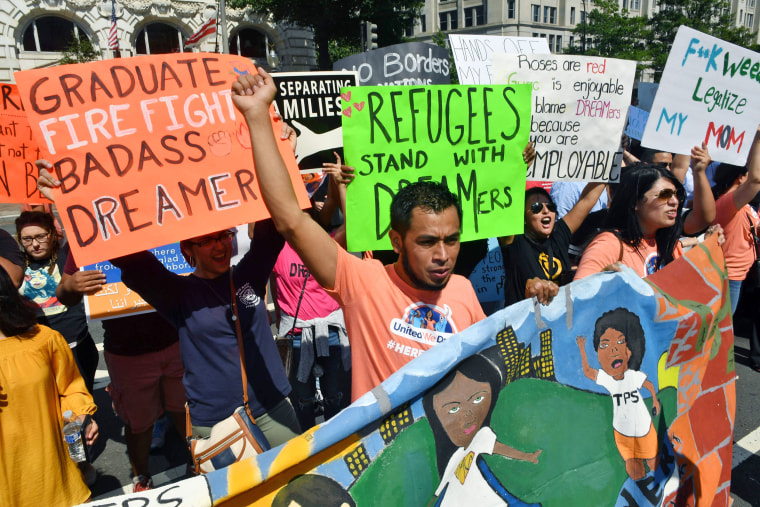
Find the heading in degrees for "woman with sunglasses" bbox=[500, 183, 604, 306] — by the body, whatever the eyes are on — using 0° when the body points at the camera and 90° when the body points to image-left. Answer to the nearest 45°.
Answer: approximately 315°

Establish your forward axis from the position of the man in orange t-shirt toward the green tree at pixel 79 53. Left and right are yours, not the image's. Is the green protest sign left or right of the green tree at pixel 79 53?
right

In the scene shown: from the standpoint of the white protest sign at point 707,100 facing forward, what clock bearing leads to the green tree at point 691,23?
The green tree is roughly at 6 o'clock from the white protest sign.

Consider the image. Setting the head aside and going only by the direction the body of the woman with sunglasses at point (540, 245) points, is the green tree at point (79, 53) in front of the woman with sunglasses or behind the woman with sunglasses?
behind

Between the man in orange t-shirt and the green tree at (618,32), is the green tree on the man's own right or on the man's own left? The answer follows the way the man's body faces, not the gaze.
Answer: on the man's own left

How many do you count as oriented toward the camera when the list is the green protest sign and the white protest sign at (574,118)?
2

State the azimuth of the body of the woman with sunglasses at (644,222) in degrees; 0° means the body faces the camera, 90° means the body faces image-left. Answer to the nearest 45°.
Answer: approximately 315°

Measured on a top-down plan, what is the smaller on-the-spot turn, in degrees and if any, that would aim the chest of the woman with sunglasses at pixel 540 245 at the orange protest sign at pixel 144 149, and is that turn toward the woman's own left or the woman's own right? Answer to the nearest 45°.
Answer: approximately 90° to the woman's own right

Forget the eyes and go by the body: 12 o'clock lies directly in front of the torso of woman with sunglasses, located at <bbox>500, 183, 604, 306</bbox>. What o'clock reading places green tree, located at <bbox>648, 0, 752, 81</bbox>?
The green tree is roughly at 8 o'clock from the woman with sunglasses.
